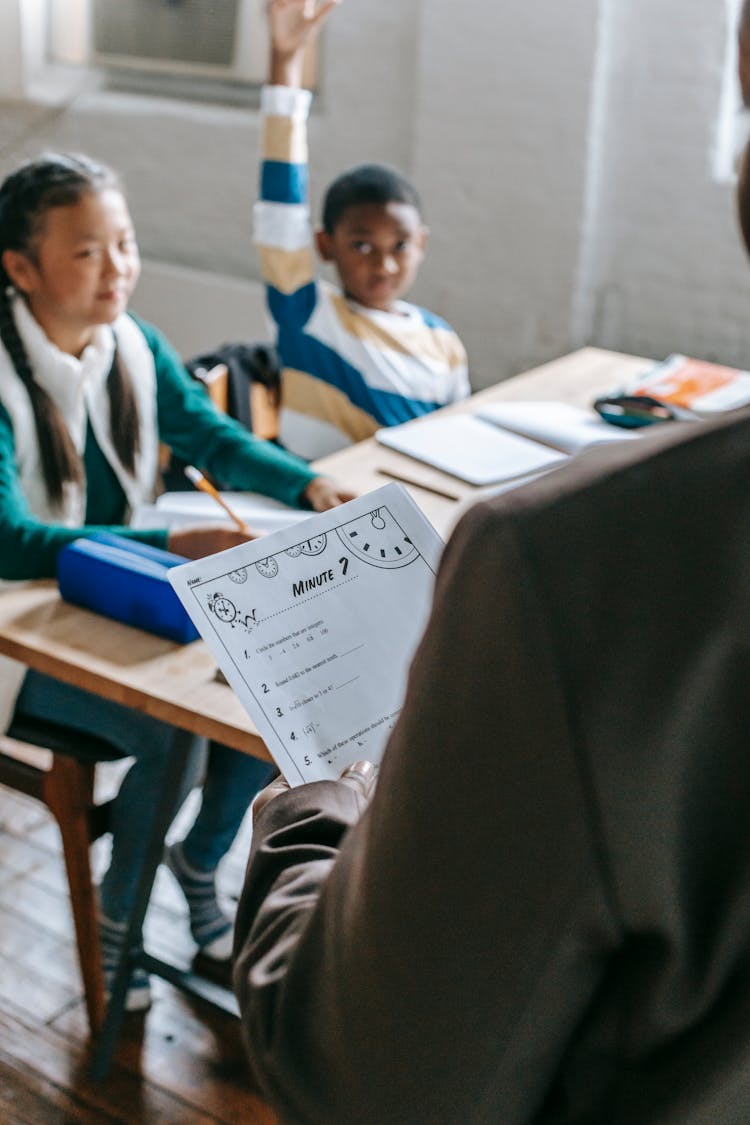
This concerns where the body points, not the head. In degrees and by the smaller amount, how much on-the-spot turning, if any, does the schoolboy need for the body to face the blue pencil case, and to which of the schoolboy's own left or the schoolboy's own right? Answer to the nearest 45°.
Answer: approximately 45° to the schoolboy's own right

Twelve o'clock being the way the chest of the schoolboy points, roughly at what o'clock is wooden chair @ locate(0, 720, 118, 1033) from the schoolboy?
The wooden chair is roughly at 2 o'clock from the schoolboy.

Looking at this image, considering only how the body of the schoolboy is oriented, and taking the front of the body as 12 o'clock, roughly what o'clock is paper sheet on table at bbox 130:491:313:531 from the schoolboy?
The paper sheet on table is roughly at 2 o'clock from the schoolboy.

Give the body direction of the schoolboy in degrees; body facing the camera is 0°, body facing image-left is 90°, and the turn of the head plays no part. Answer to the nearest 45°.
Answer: approximately 315°
